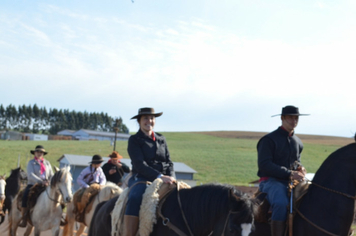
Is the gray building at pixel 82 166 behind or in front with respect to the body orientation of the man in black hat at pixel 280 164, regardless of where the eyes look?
behind

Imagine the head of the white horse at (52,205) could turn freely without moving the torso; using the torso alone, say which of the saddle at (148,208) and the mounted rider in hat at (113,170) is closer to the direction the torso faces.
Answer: the saddle

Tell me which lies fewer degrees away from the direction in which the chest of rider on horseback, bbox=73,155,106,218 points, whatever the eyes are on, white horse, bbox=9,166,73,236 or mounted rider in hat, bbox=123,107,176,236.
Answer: the mounted rider in hat

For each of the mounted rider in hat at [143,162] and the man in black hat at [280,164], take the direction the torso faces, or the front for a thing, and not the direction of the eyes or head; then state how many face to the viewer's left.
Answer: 0

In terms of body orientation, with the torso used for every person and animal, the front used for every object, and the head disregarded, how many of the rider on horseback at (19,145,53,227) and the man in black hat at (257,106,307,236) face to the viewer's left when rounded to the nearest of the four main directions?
0

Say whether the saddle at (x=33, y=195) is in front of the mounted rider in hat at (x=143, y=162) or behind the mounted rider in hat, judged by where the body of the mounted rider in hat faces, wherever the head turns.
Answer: behind

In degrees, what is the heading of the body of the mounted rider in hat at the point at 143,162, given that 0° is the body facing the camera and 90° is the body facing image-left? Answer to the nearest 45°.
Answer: approximately 315°

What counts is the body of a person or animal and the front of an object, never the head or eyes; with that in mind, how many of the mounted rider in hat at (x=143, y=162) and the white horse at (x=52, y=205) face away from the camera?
0
